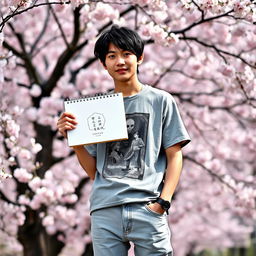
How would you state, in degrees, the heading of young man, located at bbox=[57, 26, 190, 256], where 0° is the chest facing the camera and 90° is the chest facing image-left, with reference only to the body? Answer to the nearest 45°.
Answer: approximately 0°
